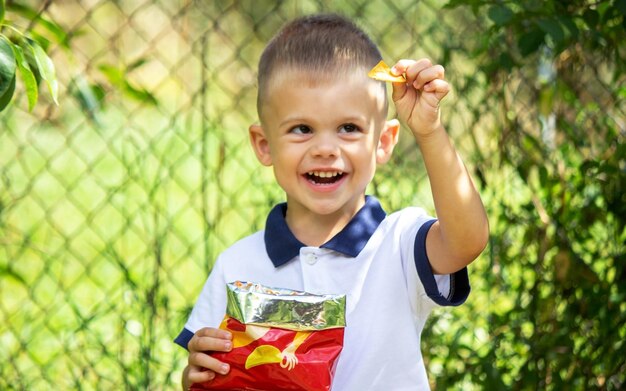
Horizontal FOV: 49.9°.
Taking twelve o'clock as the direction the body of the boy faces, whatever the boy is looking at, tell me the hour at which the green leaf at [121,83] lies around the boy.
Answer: The green leaf is roughly at 5 o'clock from the boy.

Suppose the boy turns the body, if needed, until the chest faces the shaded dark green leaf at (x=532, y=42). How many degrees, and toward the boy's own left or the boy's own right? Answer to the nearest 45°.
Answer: approximately 135° to the boy's own left

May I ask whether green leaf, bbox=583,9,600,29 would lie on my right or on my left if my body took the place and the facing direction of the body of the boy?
on my left

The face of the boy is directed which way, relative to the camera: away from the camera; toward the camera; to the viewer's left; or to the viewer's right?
toward the camera

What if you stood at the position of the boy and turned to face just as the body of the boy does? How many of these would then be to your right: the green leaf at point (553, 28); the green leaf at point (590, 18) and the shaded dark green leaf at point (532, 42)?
0

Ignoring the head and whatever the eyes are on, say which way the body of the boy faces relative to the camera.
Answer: toward the camera

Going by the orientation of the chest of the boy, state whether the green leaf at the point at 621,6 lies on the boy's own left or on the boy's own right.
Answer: on the boy's own left
